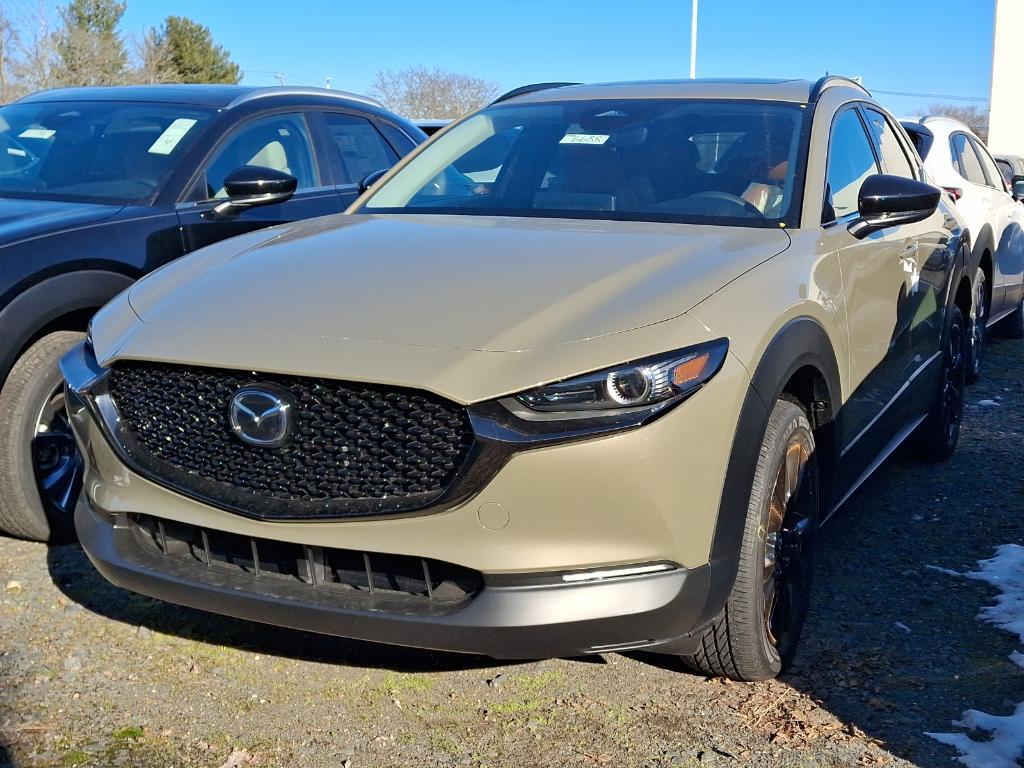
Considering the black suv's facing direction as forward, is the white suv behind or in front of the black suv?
behind

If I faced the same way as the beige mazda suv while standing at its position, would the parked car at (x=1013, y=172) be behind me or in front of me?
behind

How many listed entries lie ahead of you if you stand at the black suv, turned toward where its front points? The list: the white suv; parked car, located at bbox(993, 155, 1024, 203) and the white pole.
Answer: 0

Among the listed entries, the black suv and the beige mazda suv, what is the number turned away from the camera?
0

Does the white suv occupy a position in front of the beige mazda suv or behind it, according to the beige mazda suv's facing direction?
behind

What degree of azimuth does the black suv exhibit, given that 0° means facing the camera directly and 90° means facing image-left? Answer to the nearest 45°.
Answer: approximately 45°

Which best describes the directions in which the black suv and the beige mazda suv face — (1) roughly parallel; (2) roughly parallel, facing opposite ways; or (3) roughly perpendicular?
roughly parallel

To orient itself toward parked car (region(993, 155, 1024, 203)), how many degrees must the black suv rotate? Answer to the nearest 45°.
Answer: approximately 180°

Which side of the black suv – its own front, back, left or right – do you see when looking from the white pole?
back

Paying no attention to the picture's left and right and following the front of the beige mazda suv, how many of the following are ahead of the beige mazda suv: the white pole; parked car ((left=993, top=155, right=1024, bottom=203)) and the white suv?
0

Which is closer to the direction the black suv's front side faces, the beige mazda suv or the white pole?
the beige mazda suv

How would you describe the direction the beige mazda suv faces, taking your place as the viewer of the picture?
facing the viewer and to the left of the viewer

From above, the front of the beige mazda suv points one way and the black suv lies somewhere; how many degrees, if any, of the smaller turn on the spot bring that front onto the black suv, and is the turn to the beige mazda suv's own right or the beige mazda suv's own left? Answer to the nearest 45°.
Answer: approximately 90° to the beige mazda suv's own right
